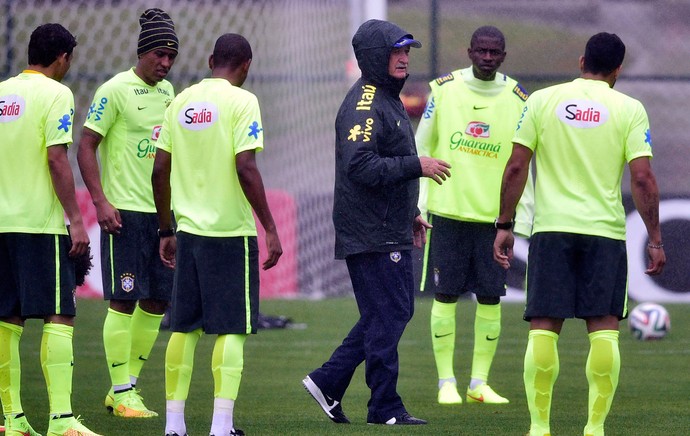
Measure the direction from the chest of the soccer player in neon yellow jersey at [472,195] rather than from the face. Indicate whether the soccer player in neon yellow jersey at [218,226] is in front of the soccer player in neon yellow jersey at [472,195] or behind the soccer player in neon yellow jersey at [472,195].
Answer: in front

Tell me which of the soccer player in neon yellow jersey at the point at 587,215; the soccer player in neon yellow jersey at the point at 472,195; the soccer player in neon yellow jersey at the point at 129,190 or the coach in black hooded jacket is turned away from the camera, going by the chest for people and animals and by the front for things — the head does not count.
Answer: the soccer player in neon yellow jersey at the point at 587,215

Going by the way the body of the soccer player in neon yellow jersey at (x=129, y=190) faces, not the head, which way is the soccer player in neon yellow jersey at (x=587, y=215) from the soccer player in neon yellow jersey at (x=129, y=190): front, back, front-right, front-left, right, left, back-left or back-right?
front

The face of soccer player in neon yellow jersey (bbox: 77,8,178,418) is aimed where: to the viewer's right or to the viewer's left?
to the viewer's right

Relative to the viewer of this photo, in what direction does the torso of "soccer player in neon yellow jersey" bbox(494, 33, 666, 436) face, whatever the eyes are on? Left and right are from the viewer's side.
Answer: facing away from the viewer

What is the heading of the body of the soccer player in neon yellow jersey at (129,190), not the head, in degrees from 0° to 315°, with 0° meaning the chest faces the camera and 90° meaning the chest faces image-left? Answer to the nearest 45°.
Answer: approximately 315°

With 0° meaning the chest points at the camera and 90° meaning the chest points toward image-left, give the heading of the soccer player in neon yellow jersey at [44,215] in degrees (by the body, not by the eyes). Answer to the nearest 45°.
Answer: approximately 225°

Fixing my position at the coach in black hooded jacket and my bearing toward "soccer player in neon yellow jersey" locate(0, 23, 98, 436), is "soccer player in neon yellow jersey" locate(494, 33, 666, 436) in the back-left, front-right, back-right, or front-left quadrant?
back-left

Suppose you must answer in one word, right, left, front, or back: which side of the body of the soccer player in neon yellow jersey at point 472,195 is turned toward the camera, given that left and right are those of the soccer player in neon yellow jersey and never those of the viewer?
front

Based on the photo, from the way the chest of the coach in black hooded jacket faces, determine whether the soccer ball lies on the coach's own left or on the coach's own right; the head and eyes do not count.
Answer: on the coach's own left

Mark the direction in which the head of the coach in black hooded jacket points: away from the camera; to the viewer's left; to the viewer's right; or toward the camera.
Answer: to the viewer's right

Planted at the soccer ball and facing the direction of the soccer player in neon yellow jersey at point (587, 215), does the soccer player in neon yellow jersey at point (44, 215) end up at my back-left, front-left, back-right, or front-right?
front-right
